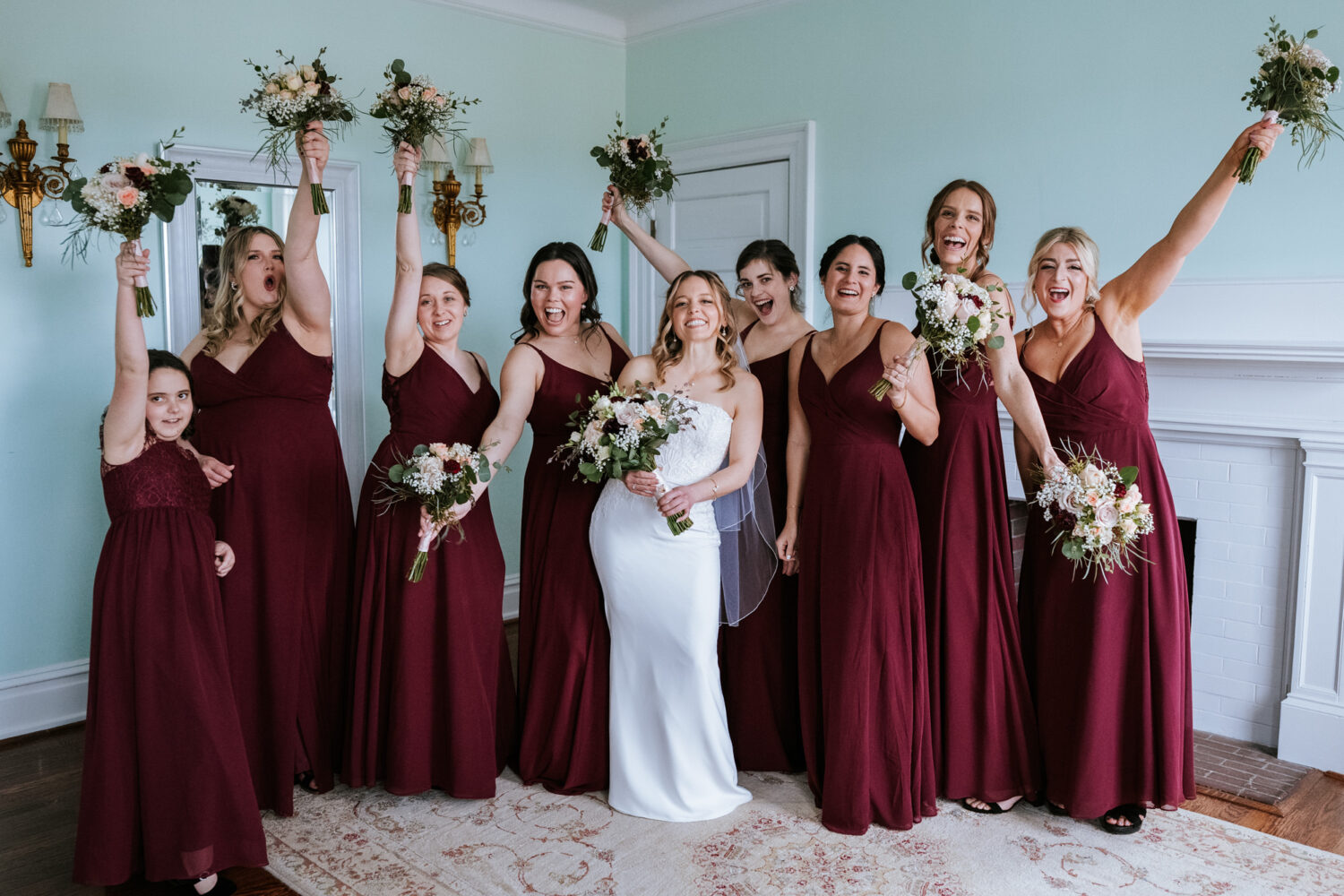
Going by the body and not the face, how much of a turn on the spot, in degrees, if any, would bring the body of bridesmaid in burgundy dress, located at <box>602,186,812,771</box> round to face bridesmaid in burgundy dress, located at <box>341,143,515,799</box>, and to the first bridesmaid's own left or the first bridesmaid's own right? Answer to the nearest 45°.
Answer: approximately 45° to the first bridesmaid's own right

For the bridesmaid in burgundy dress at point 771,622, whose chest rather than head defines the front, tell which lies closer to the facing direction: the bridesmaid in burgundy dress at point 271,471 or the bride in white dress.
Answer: the bride in white dress

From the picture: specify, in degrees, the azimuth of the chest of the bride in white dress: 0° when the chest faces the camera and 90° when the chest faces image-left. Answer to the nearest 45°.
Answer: approximately 0°

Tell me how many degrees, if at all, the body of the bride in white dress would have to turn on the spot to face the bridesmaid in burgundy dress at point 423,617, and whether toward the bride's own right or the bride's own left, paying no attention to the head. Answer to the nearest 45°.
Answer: approximately 90° to the bride's own right

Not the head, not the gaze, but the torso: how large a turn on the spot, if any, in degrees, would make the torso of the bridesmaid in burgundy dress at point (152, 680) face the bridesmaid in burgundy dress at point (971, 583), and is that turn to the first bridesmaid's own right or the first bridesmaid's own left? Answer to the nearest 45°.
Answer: approximately 45° to the first bridesmaid's own left

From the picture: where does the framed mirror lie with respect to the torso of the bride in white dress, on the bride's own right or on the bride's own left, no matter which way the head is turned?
on the bride's own right

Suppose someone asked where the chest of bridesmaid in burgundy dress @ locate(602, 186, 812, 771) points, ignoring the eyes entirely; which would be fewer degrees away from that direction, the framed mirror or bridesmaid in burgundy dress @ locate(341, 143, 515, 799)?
the bridesmaid in burgundy dress

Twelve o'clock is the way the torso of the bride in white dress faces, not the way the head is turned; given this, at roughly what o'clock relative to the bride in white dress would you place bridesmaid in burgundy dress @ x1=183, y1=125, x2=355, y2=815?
The bridesmaid in burgundy dress is roughly at 3 o'clock from the bride in white dress.

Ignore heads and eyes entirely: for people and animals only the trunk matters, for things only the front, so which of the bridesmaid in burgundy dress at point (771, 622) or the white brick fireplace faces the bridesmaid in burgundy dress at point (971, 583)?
the white brick fireplace

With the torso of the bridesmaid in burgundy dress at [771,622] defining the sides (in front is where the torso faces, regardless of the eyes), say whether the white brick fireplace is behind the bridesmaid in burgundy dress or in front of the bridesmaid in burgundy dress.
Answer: behind

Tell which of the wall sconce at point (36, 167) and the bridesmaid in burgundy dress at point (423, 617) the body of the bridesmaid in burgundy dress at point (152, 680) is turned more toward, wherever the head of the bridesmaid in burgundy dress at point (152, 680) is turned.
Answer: the bridesmaid in burgundy dress

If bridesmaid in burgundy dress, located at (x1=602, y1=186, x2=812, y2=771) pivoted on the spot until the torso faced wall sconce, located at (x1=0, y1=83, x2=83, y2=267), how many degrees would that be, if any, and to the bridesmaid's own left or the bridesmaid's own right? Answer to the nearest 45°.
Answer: approximately 45° to the bridesmaid's own right
